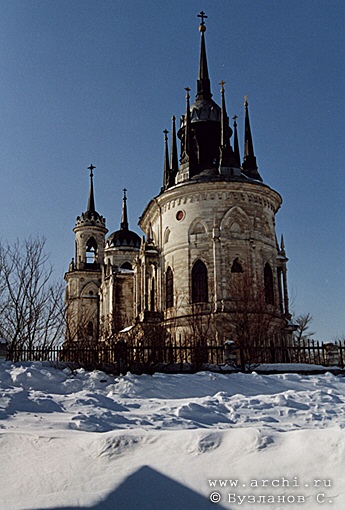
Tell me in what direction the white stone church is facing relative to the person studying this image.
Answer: facing away from the viewer and to the left of the viewer
